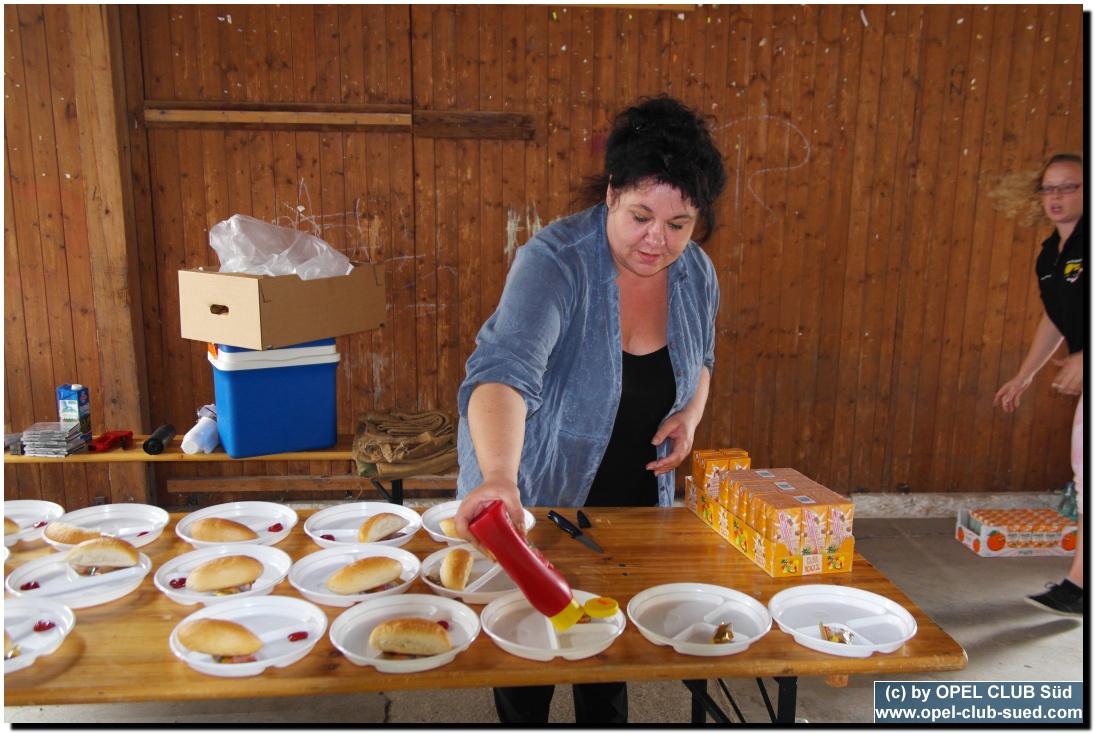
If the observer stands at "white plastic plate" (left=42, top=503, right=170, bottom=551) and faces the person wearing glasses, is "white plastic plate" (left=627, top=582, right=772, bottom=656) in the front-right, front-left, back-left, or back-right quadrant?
front-right

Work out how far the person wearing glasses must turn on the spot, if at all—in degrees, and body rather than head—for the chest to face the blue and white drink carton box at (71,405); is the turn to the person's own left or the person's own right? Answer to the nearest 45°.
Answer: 0° — they already face it

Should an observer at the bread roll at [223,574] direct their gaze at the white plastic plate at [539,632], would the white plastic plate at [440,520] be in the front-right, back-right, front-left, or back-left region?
front-left

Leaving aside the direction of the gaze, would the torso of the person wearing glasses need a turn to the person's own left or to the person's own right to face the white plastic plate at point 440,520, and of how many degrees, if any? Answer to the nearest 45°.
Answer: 0° — they already face it

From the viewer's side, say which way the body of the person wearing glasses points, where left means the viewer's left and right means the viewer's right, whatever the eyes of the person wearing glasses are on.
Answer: facing the viewer and to the left of the viewer

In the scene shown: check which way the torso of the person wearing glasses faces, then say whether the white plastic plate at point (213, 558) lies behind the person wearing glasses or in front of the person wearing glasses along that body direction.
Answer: in front

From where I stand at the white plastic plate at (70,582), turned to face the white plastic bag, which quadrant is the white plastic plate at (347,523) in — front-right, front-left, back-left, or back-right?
front-right

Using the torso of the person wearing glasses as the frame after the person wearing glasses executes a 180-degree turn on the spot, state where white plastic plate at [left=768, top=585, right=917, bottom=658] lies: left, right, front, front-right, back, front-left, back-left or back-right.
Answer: back-right

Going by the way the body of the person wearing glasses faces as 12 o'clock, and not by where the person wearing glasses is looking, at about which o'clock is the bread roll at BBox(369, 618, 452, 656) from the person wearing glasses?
The bread roll is roughly at 11 o'clock from the person wearing glasses.

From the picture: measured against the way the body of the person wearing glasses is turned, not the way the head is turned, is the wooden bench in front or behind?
in front

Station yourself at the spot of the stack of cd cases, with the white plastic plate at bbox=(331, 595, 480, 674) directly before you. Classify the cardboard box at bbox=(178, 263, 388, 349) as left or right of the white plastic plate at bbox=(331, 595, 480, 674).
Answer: left

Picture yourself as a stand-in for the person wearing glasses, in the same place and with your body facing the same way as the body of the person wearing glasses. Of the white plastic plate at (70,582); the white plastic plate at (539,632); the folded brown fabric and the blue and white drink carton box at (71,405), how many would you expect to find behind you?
0

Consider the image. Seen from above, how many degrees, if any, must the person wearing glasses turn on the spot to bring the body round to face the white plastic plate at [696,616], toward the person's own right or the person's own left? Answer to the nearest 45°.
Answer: approximately 45° to the person's own left

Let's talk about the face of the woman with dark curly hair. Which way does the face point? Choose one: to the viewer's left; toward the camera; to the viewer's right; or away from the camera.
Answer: toward the camera

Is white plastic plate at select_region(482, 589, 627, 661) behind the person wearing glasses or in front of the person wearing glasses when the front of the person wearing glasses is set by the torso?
in front

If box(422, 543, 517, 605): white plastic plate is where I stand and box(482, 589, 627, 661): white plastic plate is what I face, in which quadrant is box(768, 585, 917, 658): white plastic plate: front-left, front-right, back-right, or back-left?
front-left

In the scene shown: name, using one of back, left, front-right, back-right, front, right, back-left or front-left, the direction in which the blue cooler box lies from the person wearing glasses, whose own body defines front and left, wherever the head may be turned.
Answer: front

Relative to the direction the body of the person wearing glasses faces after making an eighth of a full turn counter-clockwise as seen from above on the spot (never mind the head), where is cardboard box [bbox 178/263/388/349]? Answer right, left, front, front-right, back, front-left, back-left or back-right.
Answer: front-right
